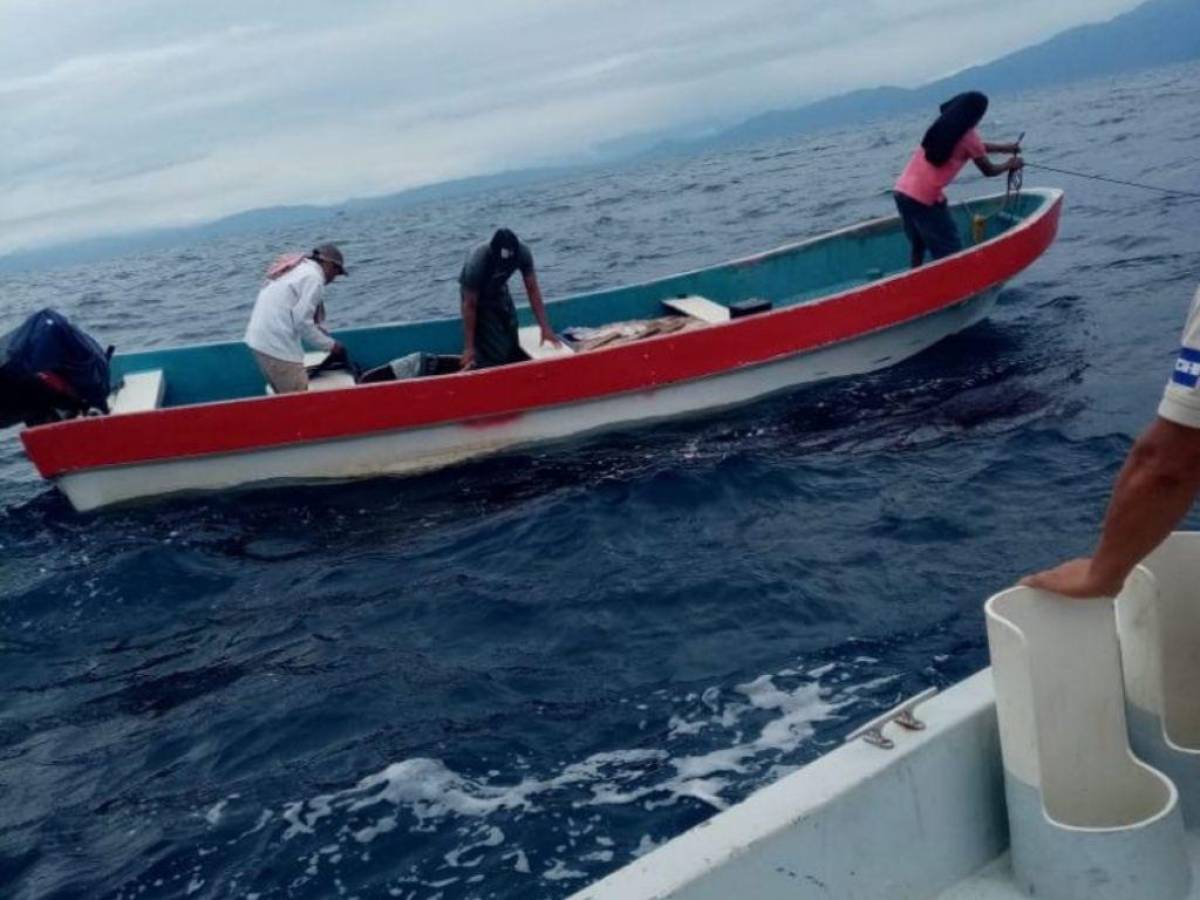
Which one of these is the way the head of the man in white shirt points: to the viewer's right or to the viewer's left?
to the viewer's right

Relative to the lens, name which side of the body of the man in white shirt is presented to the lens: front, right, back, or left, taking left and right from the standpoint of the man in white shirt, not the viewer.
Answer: right

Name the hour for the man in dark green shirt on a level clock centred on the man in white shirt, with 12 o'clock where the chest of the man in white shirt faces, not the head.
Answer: The man in dark green shirt is roughly at 12 o'clock from the man in white shirt.

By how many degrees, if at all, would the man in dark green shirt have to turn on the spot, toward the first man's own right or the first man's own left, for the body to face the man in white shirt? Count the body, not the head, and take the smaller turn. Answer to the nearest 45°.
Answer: approximately 135° to the first man's own right

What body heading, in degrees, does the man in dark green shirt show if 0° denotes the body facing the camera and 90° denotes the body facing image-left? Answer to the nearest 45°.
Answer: approximately 315°

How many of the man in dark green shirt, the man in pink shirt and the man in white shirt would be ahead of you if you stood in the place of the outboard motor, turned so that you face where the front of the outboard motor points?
3

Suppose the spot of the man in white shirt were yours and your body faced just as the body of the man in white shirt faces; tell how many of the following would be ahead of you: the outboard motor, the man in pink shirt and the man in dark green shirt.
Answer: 2

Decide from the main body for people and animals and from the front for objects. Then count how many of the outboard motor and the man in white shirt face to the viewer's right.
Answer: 2

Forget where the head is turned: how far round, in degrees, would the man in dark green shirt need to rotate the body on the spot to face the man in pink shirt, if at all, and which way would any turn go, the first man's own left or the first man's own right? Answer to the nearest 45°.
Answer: approximately 45° to the first man's own left

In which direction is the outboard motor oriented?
to the viewer's right

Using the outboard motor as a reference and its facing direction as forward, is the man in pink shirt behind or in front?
in front

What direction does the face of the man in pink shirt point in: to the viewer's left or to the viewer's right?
to the viewer's right
